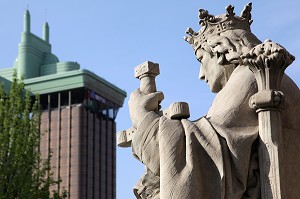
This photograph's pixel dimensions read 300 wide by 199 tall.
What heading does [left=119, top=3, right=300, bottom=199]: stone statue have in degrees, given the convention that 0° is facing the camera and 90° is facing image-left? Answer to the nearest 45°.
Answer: approximately 135°

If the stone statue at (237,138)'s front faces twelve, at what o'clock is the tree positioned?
The tree is roughly at 1 o'clock from the stone statue.
